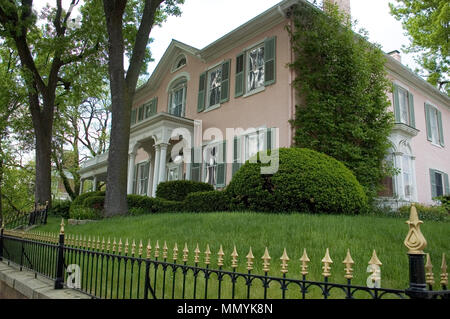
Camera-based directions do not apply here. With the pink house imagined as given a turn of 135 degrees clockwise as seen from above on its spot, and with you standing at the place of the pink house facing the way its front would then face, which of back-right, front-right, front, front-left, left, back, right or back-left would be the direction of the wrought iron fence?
back

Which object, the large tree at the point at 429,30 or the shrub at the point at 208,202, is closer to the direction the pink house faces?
the shrub

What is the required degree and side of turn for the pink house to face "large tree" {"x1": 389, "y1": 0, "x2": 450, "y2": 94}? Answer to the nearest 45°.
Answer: approximately 180°

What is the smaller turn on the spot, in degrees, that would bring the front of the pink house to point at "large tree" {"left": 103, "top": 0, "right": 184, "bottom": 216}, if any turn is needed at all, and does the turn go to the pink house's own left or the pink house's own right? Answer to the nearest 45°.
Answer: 0° — it already faces it

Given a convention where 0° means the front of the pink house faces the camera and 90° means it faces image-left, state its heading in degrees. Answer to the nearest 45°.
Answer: approximately 45°

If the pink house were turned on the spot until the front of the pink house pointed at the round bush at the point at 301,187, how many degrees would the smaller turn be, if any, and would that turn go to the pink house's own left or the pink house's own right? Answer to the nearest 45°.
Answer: approximately 45° to the pink house's own left

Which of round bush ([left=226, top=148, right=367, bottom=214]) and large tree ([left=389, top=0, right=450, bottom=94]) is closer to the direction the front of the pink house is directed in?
the round bush

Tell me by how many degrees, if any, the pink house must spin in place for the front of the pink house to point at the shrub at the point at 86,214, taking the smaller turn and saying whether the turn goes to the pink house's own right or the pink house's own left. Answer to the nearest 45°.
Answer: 0° — it already faces it
